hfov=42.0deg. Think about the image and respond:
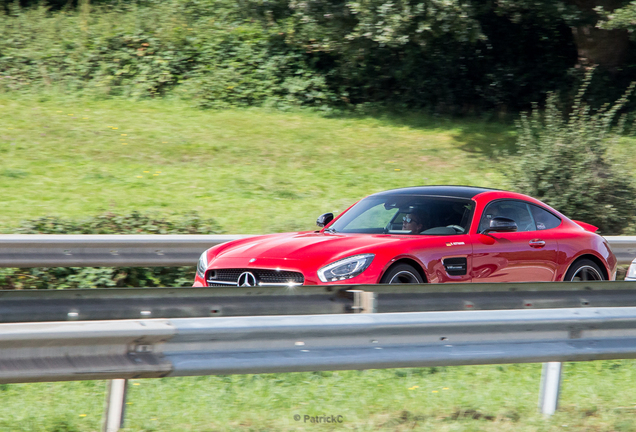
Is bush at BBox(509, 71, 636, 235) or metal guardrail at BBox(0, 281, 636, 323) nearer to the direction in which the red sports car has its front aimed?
the metal guardrail

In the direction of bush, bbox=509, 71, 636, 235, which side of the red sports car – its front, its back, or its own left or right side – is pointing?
back

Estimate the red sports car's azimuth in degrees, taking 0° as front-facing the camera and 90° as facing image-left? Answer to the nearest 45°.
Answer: approximately 45°

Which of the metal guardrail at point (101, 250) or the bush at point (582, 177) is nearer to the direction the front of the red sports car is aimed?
the metal guardrail

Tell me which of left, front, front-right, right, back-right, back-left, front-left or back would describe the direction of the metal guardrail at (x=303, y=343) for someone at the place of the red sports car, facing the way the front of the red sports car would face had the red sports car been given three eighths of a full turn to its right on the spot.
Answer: back
